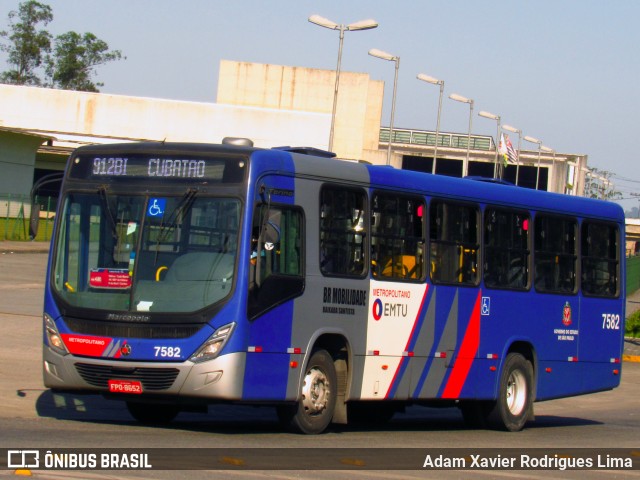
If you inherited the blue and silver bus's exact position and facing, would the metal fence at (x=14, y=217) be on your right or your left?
on your right

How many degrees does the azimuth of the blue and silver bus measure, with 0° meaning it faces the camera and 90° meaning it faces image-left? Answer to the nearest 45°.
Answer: approximately 45°
